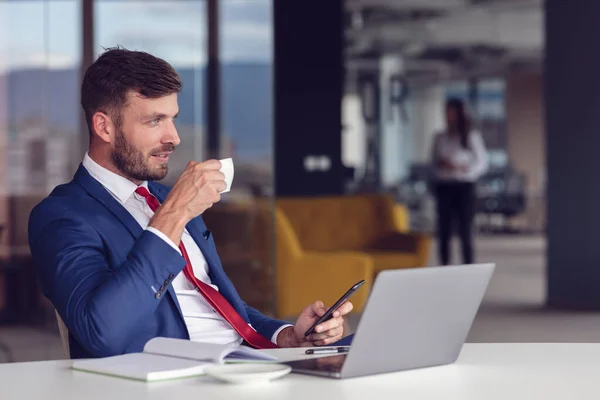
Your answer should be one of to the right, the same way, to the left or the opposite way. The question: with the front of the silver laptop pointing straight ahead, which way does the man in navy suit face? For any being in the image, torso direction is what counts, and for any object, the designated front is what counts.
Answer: the opposite way

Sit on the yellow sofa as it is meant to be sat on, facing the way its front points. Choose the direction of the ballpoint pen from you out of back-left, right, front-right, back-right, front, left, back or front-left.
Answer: front-right

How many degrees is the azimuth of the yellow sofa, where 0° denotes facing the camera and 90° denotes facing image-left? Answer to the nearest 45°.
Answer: approximately 315°

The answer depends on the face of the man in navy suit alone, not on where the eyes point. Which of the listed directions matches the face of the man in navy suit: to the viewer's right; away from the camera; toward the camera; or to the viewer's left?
to the viewer's right

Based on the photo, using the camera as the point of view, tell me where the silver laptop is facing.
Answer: facing away from the viewer and to the left of the viewer

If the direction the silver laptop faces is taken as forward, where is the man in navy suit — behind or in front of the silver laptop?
in front

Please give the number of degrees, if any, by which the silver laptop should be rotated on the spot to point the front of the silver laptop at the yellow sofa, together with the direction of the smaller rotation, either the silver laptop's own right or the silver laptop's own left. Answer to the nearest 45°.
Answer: approximately 45° to the silver laptop's own right

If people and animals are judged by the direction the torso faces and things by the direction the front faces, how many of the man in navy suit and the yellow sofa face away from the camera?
0

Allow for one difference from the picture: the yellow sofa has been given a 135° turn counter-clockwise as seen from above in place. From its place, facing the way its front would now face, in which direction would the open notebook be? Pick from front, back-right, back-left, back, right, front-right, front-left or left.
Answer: back

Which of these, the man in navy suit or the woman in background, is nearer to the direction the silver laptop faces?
the man in navy suit

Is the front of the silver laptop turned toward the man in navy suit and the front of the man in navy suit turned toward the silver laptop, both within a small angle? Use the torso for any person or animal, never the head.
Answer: yes

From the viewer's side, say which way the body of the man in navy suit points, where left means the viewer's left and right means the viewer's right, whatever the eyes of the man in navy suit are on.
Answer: facing the viewer and to the right of the viewer
